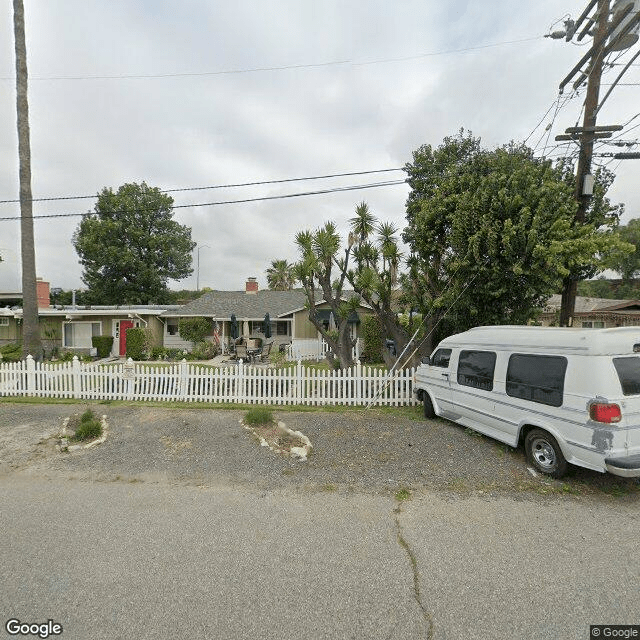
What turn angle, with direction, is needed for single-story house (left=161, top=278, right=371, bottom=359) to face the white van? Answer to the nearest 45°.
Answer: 0° — it already faces it

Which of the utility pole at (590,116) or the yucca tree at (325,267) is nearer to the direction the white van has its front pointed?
the yucca tree

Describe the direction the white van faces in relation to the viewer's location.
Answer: facing away from the viewer and to the left of the viewer

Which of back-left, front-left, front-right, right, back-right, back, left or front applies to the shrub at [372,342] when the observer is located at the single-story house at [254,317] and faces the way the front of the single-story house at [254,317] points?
front-left

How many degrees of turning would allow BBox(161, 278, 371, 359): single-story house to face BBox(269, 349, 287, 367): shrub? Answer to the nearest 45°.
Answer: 0° — it already faces it

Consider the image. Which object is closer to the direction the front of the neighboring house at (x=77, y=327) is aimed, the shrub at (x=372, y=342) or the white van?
the white van

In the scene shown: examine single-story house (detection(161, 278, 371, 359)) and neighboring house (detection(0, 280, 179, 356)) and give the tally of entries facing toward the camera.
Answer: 2

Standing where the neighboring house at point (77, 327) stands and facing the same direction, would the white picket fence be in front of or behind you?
in front

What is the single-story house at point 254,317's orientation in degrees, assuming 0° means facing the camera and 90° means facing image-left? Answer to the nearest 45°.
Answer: approximately 0°

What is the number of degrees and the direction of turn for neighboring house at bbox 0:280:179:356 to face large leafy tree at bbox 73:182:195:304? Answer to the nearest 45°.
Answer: approximately 180°

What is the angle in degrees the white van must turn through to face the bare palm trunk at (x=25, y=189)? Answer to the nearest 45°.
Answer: approximately 45° to its left
